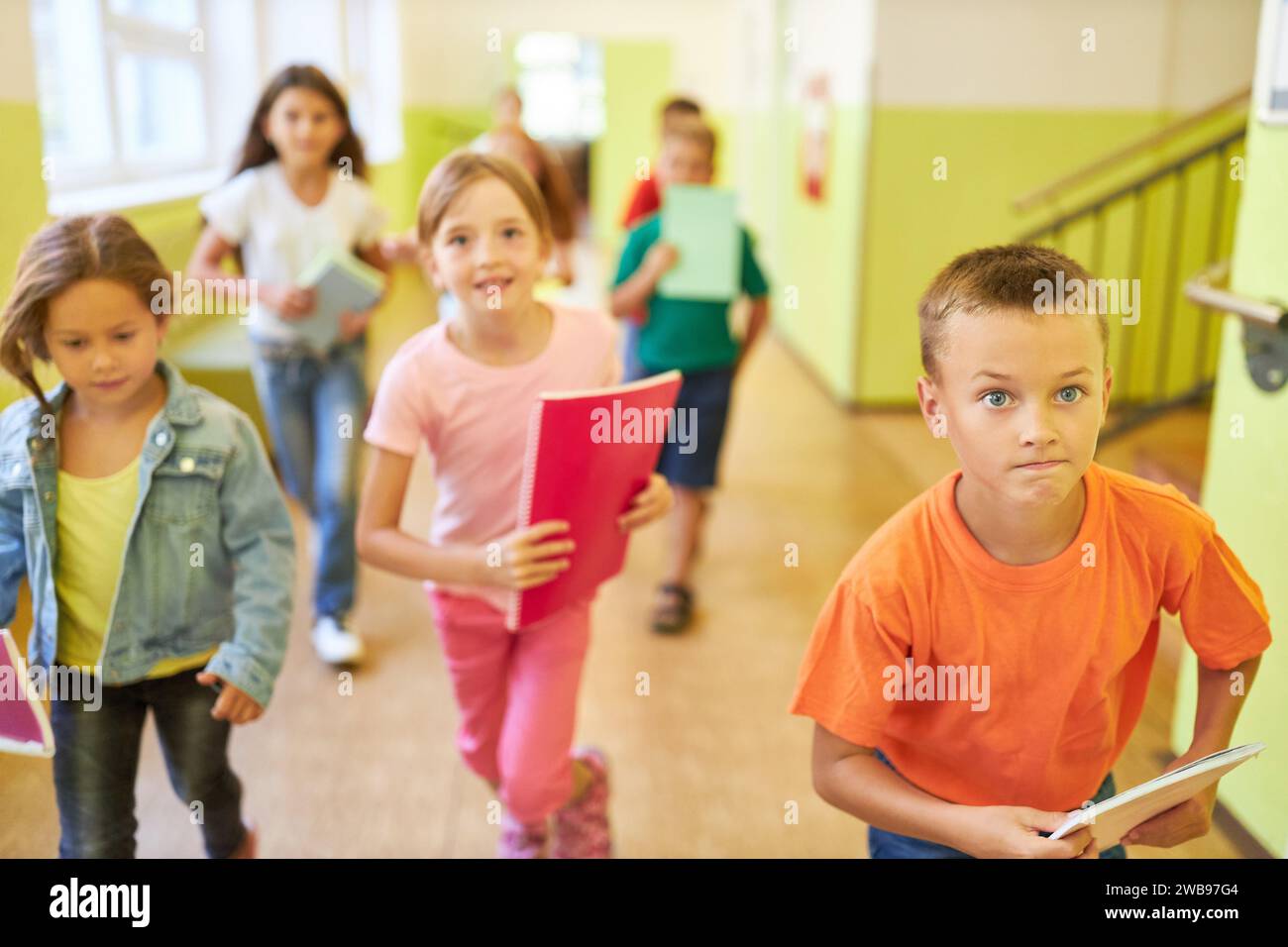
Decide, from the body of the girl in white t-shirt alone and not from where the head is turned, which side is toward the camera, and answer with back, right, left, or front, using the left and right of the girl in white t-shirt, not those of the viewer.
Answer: front

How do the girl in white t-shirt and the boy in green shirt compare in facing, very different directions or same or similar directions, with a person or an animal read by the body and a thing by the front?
same or similar directions

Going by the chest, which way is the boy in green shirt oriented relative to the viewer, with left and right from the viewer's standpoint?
facing the viewer

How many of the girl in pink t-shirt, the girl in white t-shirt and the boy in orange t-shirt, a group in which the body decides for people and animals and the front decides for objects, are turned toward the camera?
3

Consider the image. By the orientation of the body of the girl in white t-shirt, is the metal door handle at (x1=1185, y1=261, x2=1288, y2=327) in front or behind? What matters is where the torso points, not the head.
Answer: in front

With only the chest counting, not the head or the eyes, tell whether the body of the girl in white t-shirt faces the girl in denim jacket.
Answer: yes

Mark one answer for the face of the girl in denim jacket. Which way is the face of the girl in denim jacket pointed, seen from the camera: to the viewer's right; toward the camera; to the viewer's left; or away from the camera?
toward the camera

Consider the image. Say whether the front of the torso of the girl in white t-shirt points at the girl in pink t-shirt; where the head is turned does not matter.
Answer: yes

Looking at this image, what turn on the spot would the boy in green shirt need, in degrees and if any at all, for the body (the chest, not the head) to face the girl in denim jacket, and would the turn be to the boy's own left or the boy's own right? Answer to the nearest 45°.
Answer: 0° — they already face them

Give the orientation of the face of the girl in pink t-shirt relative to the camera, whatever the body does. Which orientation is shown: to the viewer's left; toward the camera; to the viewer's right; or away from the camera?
toward the camera

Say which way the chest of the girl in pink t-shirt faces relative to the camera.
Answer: toward the camera
